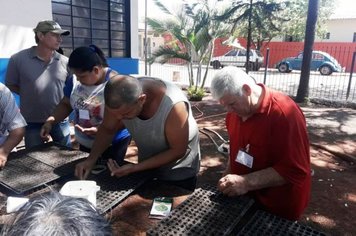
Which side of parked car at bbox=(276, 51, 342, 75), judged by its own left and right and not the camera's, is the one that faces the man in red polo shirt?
left

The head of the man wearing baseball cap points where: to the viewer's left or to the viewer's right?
to the viewer's right

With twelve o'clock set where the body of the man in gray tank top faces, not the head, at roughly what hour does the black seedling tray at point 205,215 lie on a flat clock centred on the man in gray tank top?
The black seedling tray is roughly at 10 o'clock from the man in gray tank top.

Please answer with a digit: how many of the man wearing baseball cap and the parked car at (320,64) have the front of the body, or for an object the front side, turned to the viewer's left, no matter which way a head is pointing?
1

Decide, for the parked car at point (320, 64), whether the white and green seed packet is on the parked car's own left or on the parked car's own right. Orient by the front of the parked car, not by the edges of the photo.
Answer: on the parked car's own left

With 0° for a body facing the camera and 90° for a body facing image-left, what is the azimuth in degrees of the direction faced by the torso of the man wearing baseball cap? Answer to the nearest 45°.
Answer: approximately 315°

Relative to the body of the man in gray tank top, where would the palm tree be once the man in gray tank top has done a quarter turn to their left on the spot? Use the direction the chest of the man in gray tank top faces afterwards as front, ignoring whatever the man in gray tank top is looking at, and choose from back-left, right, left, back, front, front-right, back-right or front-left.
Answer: back-left

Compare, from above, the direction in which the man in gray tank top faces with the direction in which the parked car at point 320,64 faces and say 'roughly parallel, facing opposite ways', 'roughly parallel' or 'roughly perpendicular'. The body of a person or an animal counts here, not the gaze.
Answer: roughly perpendicular

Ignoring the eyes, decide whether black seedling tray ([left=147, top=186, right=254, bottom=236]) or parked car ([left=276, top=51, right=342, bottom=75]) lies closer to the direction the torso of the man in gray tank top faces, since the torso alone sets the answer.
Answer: the black seedling tray

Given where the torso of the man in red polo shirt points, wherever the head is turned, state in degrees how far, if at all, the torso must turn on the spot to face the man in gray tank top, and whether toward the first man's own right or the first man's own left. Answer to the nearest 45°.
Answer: approximately 45° to the first man's own right

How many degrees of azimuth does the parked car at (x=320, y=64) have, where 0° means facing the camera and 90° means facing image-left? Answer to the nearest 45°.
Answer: approximately 90°

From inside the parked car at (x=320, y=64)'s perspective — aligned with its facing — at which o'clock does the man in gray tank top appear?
The man in gray tank top is roughly at 9 o'clock from the parked car.
